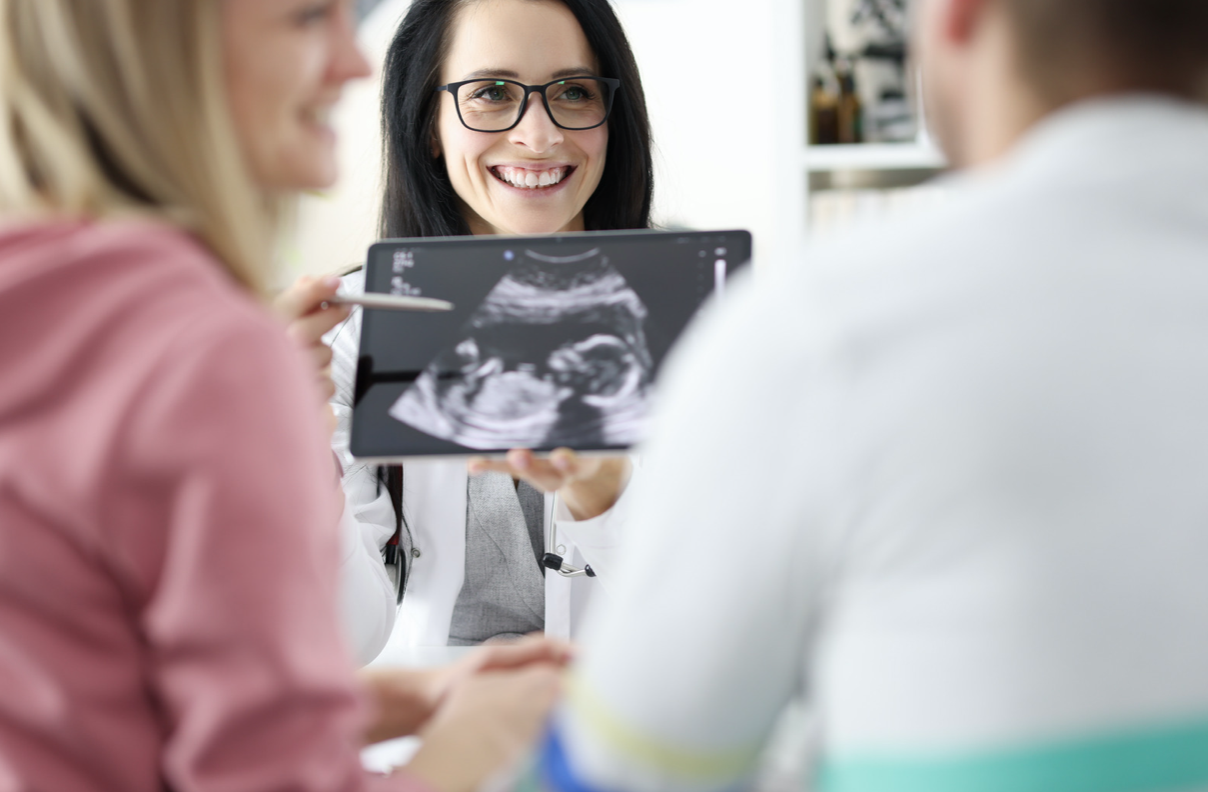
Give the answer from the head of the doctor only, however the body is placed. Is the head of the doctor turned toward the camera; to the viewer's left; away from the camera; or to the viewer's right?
toward the camera

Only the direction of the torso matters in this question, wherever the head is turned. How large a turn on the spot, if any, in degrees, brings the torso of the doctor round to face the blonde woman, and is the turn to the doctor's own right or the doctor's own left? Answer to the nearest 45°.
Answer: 0° — they already face them

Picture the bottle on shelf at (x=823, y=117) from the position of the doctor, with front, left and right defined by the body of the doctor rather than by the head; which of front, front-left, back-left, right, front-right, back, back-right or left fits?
back-left

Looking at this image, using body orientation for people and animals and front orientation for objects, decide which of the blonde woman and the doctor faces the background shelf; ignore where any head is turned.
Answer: the blonde woman

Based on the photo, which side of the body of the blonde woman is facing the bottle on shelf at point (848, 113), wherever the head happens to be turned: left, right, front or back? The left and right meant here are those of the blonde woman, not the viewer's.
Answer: front

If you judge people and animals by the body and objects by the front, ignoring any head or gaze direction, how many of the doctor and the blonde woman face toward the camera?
1

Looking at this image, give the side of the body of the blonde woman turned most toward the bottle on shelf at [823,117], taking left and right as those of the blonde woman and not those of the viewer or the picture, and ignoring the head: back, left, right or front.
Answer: front

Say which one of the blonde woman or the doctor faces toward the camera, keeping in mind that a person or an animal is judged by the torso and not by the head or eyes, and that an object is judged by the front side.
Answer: the doctor

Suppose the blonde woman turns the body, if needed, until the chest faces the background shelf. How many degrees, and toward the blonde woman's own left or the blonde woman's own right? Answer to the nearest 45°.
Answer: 0° — they already face it

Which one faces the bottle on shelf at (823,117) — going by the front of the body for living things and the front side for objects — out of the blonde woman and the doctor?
the blonde woman

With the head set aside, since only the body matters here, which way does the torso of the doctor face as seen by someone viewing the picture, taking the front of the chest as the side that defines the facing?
toward the camera

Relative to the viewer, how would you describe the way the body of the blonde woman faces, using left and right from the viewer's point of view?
facing away from the viewer and to the right of the viewer

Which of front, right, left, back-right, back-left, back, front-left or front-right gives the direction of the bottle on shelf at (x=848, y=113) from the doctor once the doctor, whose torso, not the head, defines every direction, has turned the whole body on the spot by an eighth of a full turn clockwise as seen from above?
back

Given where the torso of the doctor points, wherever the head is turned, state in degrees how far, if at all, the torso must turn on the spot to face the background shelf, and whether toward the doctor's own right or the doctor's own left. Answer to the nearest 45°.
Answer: approximately 135° to the doctor's own left

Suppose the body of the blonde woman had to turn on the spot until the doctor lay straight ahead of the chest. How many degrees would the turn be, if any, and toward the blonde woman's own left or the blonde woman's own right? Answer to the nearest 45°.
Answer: approximately 45° to the blonde woman's own left

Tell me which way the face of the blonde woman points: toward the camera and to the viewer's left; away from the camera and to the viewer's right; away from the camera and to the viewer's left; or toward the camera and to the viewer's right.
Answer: away from the camera and to the viewer's right
